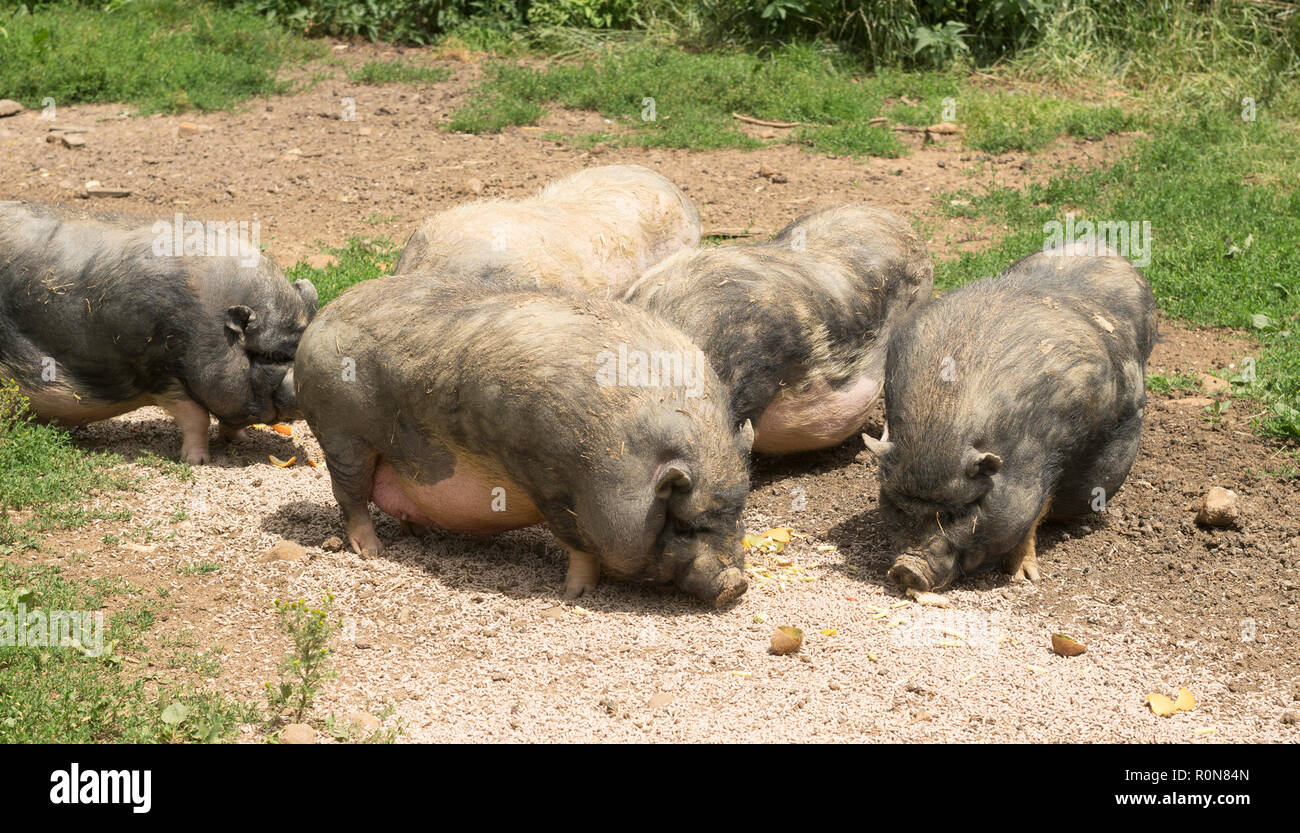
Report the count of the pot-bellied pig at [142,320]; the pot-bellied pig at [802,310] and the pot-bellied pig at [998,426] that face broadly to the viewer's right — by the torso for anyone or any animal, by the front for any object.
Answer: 1

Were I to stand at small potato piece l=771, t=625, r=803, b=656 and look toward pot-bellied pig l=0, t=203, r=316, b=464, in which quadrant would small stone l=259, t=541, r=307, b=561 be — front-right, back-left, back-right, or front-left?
front-left

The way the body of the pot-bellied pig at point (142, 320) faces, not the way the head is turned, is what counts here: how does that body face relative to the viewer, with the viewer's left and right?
facing to the right of the viewer

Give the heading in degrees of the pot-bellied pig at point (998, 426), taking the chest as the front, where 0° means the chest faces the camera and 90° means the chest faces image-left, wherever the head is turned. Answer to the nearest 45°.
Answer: approximately 45°

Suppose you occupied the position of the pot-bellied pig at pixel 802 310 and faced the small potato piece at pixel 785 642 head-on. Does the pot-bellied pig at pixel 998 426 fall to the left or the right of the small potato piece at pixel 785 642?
left

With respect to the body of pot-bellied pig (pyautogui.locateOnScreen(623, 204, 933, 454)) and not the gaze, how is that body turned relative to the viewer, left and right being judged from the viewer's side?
facing the viewer and to the left of the viewer

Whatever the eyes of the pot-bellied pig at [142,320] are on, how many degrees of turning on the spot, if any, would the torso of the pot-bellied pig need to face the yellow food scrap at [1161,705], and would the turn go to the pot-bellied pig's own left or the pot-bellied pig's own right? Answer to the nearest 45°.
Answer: approximately 45° to the pot-bellied pig's own right

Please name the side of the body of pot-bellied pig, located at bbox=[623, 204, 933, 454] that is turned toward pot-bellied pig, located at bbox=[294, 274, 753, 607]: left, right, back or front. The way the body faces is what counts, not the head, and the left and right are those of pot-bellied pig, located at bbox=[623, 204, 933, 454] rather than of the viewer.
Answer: front

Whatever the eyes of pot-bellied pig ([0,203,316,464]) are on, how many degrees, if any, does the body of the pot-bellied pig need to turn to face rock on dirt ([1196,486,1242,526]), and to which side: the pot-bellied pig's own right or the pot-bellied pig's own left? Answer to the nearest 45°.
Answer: approximately 45° to the pot-bellied pig's own right

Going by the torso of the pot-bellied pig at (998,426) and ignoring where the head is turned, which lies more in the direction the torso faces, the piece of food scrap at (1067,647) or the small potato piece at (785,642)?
the small potato piece

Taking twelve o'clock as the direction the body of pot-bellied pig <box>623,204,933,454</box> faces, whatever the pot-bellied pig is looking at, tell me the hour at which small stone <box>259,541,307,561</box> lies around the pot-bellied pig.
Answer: The small stone is roughly at 12 o'clock from the pot-bellied pig.

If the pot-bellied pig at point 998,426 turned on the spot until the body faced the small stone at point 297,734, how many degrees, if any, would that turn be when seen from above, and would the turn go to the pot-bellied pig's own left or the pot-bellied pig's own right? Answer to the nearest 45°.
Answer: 0° — it already faces it

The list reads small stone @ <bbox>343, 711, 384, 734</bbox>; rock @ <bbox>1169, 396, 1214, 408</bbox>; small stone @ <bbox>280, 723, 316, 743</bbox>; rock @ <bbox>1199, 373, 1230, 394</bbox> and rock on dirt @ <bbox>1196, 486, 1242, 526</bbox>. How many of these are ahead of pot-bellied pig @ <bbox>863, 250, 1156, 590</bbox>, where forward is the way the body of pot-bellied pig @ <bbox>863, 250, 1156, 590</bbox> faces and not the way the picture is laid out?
2

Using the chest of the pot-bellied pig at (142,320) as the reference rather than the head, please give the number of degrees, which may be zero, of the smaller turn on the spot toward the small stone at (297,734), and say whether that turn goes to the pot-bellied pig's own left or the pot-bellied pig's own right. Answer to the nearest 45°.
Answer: approximately 90° to the pot-bellied pig's own right

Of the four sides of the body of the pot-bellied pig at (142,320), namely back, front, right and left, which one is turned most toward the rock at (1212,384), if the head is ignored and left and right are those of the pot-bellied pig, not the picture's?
front

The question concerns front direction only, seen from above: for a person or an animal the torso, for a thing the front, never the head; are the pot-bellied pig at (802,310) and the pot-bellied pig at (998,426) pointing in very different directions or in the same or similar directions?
same or similar directions
